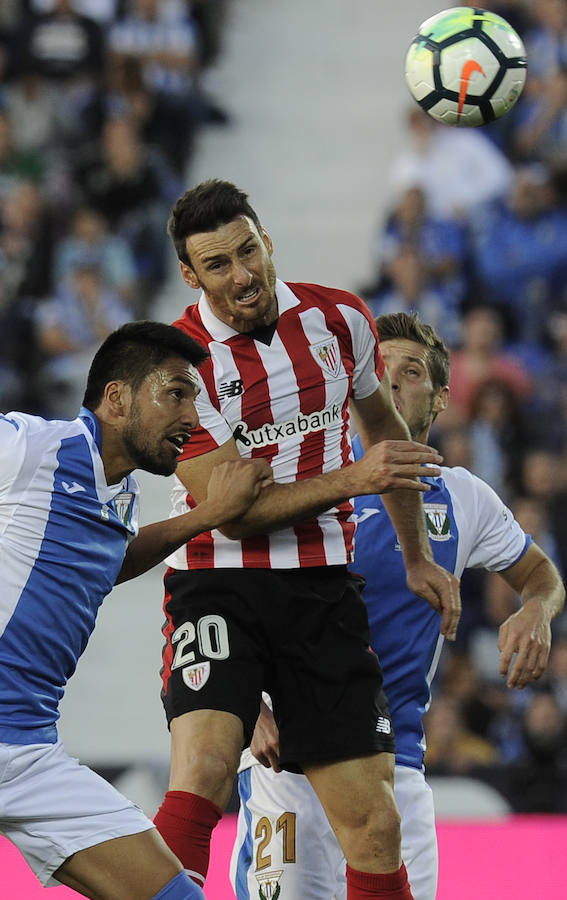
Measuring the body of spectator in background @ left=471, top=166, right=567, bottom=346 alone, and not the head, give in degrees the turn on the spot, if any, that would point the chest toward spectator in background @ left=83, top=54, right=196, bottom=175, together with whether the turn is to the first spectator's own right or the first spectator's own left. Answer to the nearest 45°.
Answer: approximately 90° to the first spectator's own right

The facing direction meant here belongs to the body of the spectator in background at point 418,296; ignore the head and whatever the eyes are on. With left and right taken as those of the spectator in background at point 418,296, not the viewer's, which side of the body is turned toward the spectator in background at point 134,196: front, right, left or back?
right

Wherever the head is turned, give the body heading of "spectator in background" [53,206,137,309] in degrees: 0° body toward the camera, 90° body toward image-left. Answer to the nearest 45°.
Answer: approximately 0°

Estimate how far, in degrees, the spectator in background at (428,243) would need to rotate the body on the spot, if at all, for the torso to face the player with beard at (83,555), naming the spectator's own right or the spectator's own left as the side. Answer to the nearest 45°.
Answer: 0° — they already face them

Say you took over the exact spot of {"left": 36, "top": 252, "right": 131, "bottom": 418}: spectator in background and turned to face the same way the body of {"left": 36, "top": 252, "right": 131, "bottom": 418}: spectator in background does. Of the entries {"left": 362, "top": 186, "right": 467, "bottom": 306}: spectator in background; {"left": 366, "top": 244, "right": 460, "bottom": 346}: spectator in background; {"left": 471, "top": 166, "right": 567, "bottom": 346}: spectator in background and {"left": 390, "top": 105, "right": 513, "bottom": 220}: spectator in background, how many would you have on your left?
4

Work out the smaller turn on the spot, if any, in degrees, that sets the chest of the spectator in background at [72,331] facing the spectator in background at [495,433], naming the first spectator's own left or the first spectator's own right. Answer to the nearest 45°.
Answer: approximately 90° to the first spectator's own left

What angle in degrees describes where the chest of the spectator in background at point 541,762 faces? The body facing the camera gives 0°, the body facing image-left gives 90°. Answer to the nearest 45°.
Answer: approximately 0°

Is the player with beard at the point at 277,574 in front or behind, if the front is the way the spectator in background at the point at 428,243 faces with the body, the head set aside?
in front
